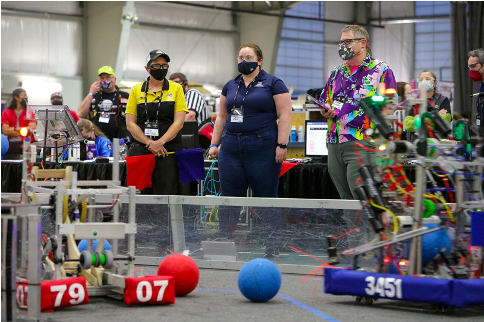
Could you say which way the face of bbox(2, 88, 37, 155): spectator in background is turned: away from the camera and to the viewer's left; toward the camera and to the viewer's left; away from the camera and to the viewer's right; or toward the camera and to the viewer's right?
toward the camera and to the viewer's right

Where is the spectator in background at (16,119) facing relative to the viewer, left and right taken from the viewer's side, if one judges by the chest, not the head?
facing the viewer and to the right of the viewer

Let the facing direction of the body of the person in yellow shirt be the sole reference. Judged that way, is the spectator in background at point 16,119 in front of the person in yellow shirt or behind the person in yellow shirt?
behind

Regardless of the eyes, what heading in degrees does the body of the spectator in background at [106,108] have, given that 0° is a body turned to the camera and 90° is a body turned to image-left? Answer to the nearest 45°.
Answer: approximately 0°

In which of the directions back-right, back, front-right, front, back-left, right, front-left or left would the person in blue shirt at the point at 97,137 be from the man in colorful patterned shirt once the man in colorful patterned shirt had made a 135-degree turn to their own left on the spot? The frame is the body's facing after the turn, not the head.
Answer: back-left

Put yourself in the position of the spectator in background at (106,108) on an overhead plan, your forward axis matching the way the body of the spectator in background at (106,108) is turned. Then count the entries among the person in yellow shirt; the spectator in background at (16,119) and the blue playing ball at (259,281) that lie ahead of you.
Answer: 2

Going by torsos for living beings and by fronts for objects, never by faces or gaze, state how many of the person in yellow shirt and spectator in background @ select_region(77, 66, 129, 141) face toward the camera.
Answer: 2

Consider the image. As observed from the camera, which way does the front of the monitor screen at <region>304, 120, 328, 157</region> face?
facing the viewer

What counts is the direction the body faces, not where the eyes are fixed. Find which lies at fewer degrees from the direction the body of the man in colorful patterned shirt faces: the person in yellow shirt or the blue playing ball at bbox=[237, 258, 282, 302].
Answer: the blue playing ball

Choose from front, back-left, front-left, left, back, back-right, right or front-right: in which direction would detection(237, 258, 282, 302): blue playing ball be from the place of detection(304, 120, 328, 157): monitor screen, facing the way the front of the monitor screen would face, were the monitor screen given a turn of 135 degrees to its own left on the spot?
back-right

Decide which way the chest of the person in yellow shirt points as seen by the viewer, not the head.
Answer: toward the camera
